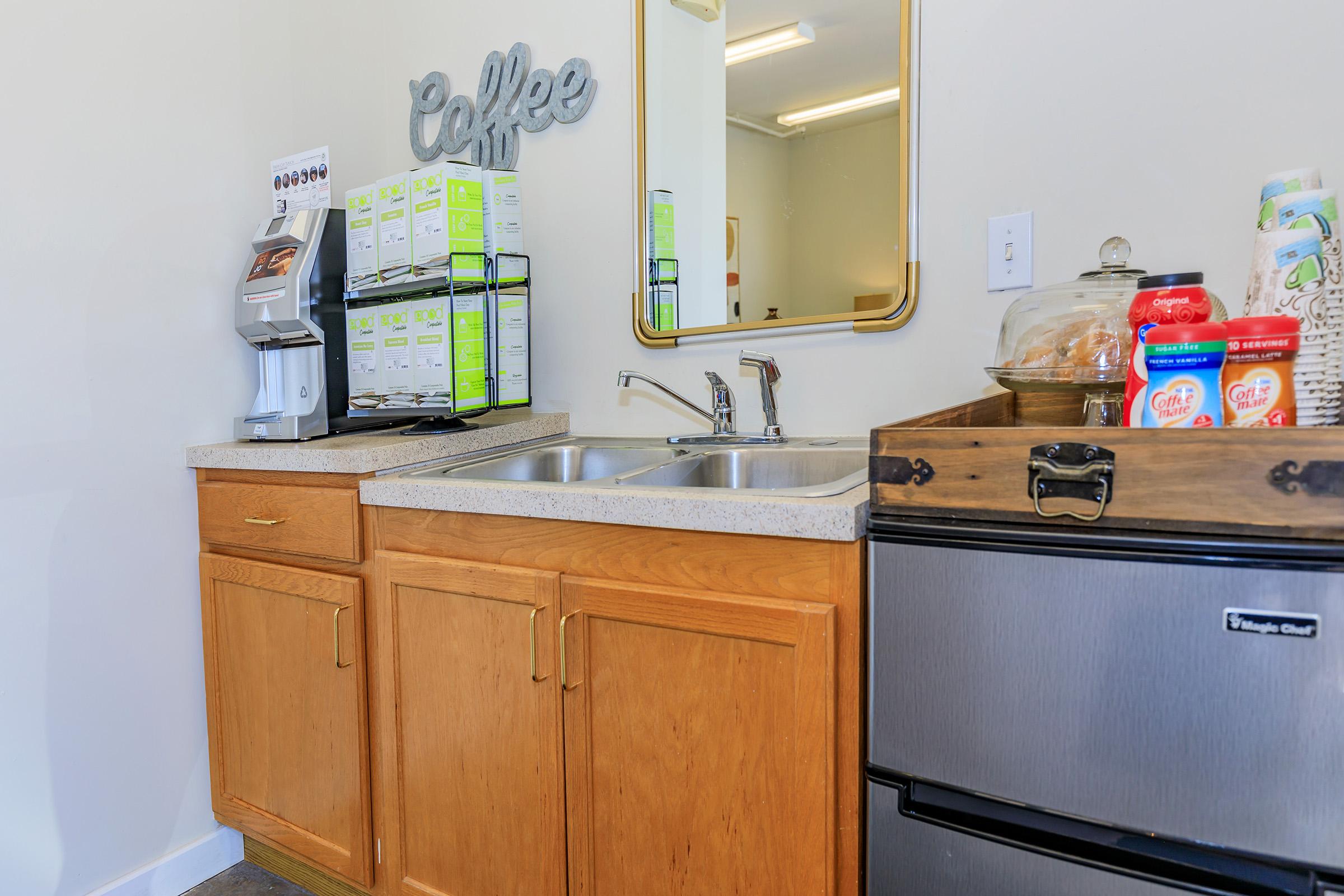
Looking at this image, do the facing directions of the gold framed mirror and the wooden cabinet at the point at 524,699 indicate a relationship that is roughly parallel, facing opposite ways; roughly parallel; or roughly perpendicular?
roughly parallel

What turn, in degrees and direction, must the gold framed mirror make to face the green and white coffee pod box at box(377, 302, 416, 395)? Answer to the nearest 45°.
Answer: approximately 45° to its right

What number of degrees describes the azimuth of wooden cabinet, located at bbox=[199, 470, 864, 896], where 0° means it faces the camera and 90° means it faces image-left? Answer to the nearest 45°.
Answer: approximately 45°

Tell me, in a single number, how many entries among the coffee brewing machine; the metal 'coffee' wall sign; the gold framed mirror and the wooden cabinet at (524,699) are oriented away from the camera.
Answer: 0

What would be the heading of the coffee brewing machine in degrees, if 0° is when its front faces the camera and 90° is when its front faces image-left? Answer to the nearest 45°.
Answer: approximately 45°

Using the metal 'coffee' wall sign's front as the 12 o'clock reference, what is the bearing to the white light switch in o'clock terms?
The white light switch is roughly at 9 o'clock from the metal 'coffee' wall sign.

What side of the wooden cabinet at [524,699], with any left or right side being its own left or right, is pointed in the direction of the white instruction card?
right

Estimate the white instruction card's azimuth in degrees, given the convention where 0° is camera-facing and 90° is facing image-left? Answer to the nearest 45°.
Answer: approximately 45°

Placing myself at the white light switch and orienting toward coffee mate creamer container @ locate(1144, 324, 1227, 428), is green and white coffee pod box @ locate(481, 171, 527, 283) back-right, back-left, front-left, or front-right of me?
back-right

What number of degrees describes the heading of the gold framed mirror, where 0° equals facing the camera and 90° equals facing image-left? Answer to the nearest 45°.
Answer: approximately 45°
